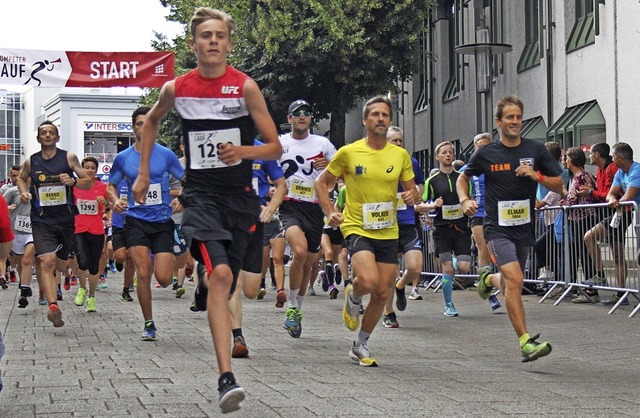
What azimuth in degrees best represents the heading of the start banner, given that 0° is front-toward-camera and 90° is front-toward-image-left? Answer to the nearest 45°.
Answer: approximately 0°

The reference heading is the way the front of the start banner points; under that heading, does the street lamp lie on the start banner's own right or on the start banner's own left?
on the start banner's own left

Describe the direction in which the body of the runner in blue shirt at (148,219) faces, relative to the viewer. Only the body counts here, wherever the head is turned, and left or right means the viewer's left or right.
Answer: facing the viewer

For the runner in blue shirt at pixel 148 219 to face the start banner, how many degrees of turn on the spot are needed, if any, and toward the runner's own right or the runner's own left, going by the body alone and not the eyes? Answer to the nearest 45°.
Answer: approximately 180°

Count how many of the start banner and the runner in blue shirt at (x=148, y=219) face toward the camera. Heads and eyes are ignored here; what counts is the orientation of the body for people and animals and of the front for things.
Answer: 2

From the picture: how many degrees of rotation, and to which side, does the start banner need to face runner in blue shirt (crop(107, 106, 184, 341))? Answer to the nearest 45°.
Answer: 0° — it already faces them

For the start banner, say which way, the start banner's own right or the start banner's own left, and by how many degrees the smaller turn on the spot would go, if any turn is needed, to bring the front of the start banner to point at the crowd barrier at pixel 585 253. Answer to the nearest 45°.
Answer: approximately 45° to the start banner's own left
